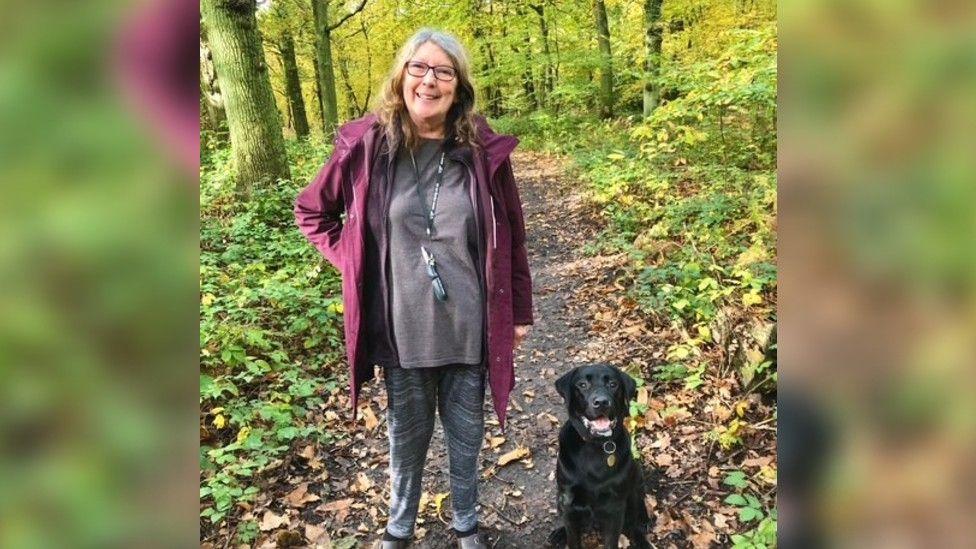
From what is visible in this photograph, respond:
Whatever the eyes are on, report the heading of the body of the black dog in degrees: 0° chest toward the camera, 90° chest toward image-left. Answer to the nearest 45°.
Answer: approximately 0°

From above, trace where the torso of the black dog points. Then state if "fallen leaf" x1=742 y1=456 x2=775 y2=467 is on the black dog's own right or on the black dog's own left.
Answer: on the black dog's own left

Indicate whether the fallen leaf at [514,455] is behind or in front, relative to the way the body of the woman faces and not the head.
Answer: behind

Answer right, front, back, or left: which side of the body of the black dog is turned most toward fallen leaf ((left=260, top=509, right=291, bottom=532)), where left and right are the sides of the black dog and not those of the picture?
right

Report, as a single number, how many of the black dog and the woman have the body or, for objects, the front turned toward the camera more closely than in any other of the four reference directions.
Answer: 2

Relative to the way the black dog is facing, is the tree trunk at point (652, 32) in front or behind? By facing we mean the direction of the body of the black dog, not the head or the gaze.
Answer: behind

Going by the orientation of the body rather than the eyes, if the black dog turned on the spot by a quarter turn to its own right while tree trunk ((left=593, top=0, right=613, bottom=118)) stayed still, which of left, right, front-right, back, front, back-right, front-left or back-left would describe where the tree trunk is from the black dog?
right

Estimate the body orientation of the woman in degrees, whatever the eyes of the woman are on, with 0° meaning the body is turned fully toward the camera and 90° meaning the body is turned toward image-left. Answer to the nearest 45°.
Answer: approximately 0°

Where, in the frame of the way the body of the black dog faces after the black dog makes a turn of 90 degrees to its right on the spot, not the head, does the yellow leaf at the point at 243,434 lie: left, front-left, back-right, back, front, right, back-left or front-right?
front
